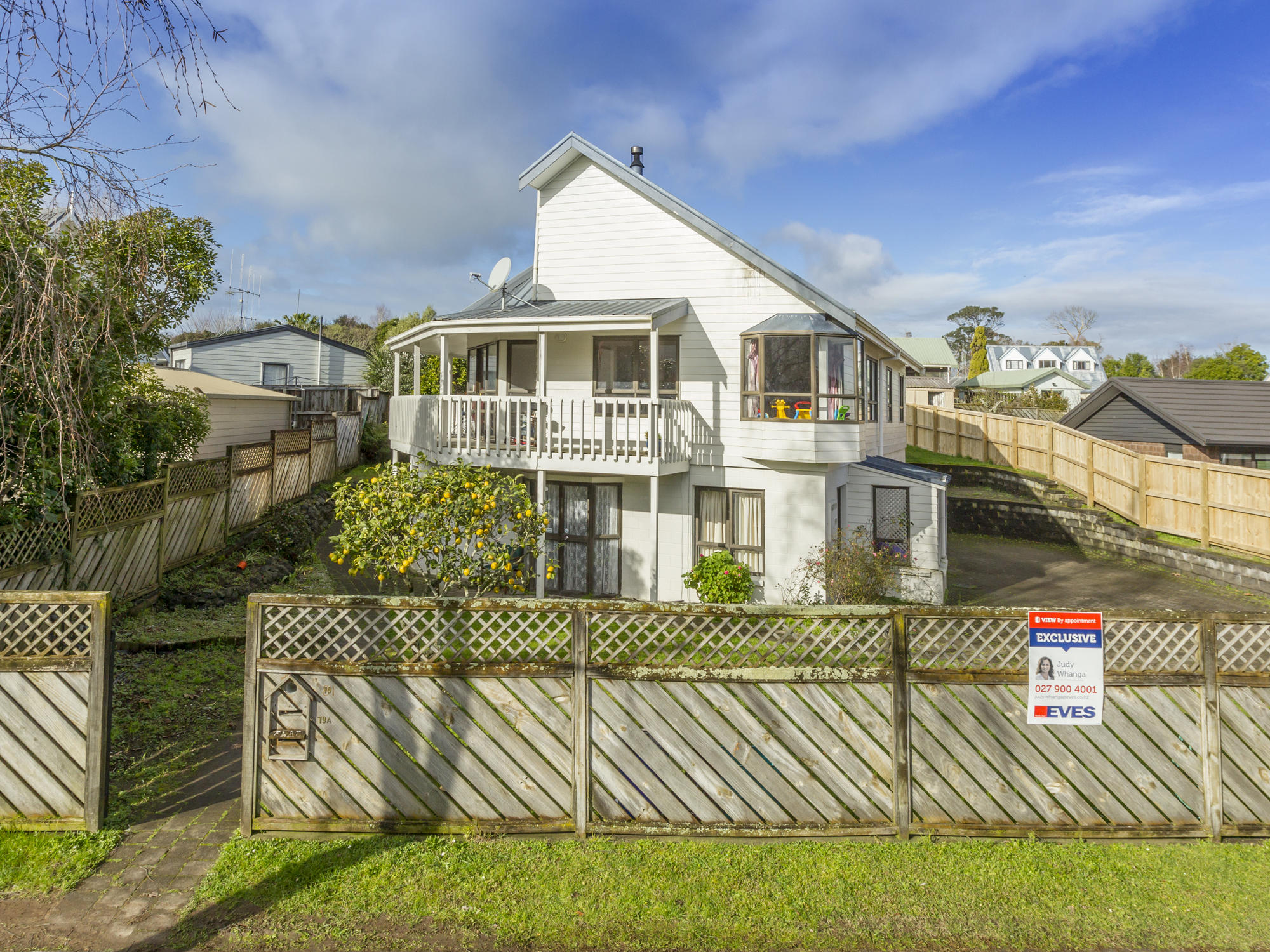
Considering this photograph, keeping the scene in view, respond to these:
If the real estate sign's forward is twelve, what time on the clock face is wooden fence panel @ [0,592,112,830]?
The wooden fence panel is roughly at 2 o'clock from the real estate sign.

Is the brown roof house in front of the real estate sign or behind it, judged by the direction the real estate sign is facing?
behind

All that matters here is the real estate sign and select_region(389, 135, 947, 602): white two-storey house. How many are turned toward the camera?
2

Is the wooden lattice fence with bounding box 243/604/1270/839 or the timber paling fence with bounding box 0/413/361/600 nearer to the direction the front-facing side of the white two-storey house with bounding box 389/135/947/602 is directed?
the wooden lattice fence

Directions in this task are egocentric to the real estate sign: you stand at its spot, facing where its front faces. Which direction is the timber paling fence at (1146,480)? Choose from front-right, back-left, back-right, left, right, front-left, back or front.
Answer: back

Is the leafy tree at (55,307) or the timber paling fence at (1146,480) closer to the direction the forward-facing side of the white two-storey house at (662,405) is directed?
the leafy tree

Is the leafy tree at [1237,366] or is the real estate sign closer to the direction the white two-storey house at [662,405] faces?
the real estate sign

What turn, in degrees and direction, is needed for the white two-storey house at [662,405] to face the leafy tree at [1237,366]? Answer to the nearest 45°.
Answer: approximately 135° to its left

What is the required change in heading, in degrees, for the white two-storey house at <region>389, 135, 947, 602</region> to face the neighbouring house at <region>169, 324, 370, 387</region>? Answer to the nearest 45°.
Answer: approximately 135° to its right

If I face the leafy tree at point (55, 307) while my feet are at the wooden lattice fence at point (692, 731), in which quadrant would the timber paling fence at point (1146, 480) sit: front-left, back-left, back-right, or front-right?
back-right
